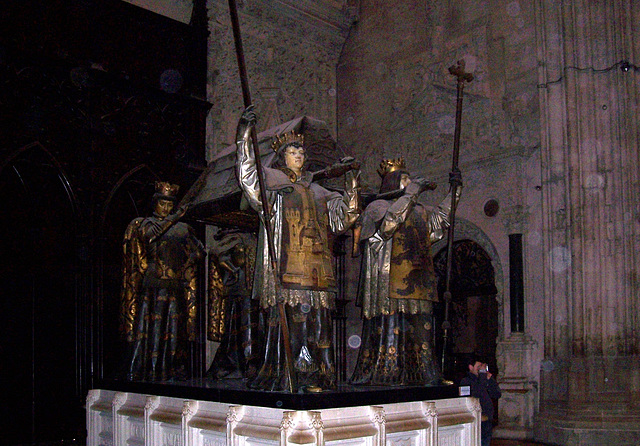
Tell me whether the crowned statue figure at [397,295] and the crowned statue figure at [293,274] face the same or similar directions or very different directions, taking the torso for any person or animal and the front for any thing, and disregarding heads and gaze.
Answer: same or similar directions

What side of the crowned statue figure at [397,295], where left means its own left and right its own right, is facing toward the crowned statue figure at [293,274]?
right

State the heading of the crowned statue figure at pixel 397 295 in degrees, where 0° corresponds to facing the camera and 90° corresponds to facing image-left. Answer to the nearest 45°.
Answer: approximately 315°

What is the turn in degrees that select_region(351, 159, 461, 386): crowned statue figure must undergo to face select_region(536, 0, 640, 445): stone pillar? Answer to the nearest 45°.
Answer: approximately 90° to its left

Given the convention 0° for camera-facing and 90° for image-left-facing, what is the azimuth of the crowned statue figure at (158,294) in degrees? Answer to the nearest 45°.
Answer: approximately 0°

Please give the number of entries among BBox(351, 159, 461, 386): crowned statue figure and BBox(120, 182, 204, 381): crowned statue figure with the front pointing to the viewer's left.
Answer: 0

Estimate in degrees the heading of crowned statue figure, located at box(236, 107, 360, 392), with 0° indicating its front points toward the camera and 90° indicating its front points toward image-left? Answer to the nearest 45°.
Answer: approximately 315°

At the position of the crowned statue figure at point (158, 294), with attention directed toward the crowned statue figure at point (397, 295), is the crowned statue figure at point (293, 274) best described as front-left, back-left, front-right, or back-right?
front-right
